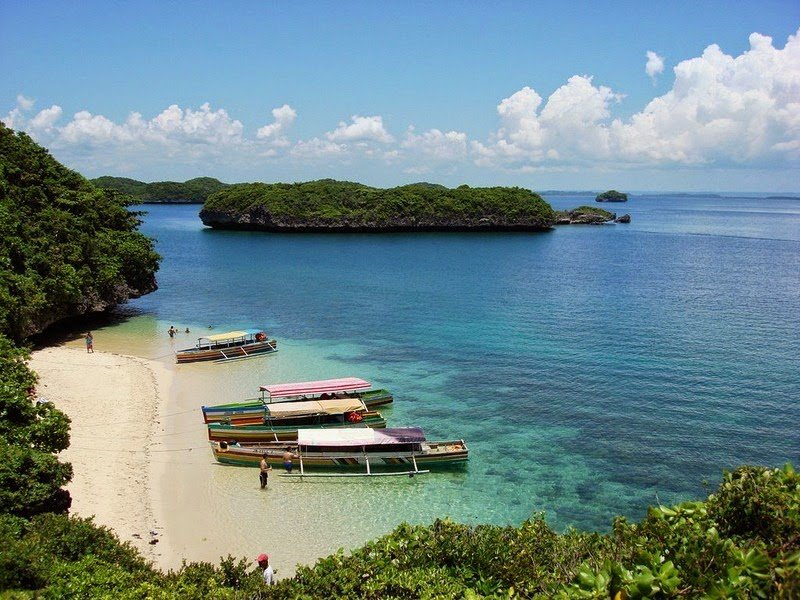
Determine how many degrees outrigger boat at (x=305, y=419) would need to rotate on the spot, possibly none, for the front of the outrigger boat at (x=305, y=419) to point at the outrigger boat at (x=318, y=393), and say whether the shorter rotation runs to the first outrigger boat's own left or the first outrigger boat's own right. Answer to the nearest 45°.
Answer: approximately 90° to the first outrigger boat's own right

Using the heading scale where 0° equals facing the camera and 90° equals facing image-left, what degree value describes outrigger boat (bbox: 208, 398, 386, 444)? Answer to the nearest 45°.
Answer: approximately 90°

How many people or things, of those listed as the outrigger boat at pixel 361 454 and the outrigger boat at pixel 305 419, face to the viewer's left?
2

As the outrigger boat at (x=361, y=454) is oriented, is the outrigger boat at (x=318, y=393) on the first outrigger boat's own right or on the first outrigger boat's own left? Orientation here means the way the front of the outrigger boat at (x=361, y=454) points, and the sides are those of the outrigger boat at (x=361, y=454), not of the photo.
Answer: on the first outrigger boat's own right

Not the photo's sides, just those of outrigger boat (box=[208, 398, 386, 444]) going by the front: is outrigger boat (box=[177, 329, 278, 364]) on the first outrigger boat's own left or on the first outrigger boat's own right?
on the first outrigger boat's own right

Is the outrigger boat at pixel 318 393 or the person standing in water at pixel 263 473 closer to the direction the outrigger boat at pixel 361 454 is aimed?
the person standing in water

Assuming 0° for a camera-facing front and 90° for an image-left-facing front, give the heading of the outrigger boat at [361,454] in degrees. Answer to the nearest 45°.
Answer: approximately 90°

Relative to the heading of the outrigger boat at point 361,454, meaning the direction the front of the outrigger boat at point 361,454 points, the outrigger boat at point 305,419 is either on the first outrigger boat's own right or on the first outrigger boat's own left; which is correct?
on the first outrigger boat's own right

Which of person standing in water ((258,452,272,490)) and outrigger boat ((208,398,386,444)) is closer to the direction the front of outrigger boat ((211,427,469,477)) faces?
the person standing in water
